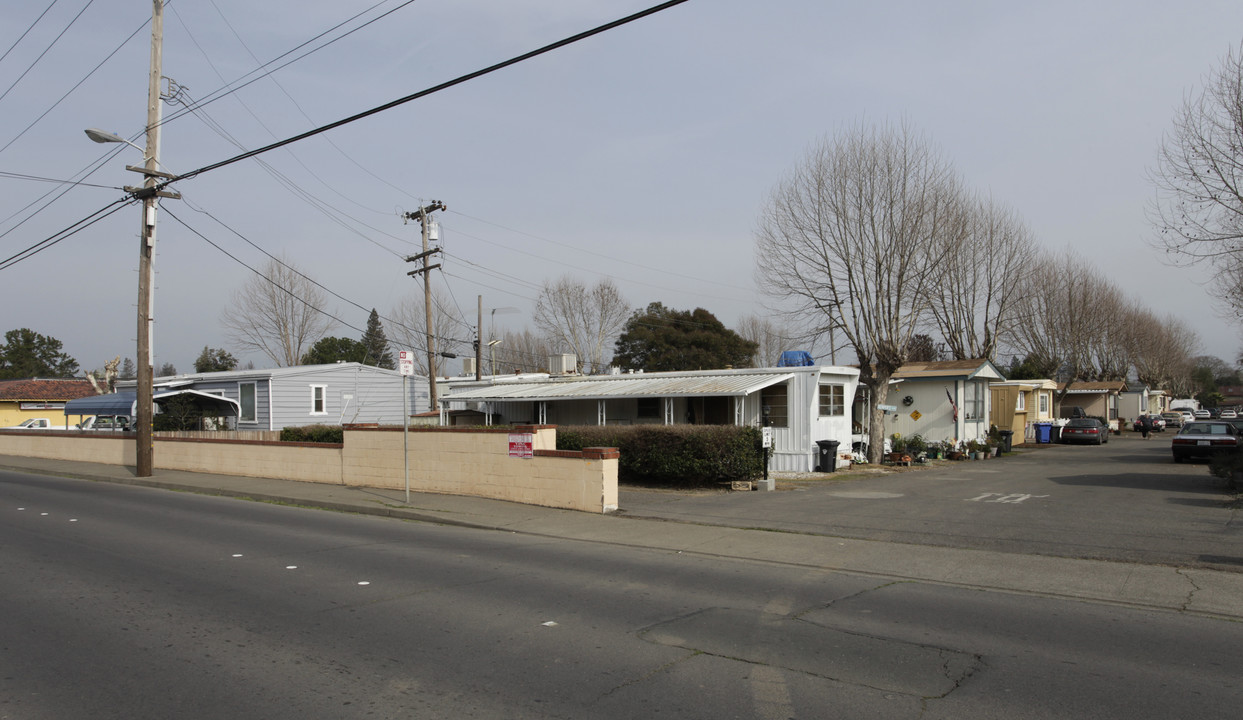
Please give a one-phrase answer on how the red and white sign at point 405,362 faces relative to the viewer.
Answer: facing the viewer

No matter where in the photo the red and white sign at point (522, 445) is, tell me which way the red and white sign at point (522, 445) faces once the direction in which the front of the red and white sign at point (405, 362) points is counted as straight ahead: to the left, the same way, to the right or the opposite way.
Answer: the same way

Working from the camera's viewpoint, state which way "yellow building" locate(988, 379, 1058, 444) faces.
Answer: facing the viewer and to the right of the viewer

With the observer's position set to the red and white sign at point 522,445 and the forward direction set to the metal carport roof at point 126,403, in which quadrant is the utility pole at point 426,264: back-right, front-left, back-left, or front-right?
front-right

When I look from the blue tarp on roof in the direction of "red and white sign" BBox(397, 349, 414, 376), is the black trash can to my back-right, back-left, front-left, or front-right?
front-left

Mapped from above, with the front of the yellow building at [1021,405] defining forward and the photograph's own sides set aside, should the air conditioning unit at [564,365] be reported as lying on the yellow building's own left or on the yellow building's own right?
on the yellow building's own right

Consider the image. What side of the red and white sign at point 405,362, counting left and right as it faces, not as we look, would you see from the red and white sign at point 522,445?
left

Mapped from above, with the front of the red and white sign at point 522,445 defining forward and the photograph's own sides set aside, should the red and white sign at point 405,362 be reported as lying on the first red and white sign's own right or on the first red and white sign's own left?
on the first red and white sign's own right

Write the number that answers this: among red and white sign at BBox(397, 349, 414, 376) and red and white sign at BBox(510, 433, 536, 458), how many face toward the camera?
2

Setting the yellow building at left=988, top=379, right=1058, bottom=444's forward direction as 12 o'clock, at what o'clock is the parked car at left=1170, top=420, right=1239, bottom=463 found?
The parked car is roughly at 1 o'clock from the yellow building.

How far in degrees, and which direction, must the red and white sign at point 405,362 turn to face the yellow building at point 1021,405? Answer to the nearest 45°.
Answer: approximately 135° to its left

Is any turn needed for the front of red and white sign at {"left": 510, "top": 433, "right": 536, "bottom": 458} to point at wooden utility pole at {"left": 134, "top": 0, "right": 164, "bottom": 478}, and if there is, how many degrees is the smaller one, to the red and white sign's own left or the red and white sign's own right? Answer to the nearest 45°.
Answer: approximately 135° to the red and white sign's own right
